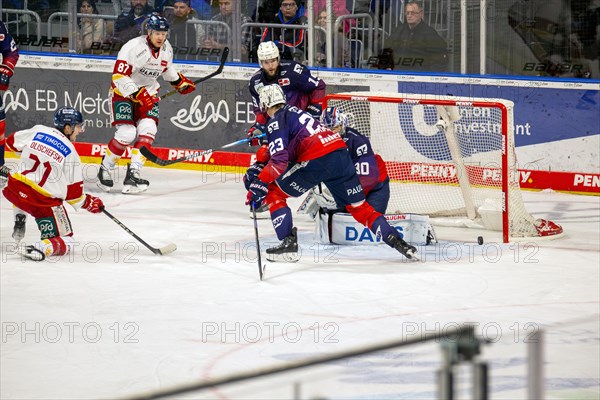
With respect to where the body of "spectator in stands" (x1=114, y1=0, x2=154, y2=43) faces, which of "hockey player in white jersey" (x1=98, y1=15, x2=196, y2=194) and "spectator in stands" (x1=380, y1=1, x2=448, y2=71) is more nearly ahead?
the hockey player in white jersey

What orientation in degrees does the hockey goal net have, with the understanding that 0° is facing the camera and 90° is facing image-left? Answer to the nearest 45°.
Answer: approximately 45°

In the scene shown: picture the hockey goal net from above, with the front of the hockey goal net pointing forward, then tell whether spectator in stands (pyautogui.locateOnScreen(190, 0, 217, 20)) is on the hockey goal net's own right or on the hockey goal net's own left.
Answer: on the hockey goal net's own right

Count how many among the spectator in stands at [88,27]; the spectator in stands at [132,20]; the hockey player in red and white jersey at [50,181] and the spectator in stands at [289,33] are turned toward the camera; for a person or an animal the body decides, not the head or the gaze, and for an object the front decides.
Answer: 3

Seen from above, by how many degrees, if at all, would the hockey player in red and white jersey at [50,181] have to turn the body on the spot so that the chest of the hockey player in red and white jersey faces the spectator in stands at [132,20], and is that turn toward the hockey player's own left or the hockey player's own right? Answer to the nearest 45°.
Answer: approximately 45° to the hockey player's own left

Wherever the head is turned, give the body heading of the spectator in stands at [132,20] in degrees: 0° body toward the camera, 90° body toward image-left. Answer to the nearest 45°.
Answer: approximately 0°

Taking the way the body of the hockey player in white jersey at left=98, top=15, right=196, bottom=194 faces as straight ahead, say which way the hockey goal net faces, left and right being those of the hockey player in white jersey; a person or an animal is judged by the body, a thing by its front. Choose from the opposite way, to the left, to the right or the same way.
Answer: to the right

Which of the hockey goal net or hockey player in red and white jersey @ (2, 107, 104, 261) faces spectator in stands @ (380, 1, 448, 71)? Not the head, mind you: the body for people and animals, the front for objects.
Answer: the hockey player in red and white jersey

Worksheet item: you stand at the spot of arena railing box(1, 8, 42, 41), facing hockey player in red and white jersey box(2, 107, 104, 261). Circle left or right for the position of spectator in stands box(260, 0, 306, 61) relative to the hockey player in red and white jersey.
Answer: left
